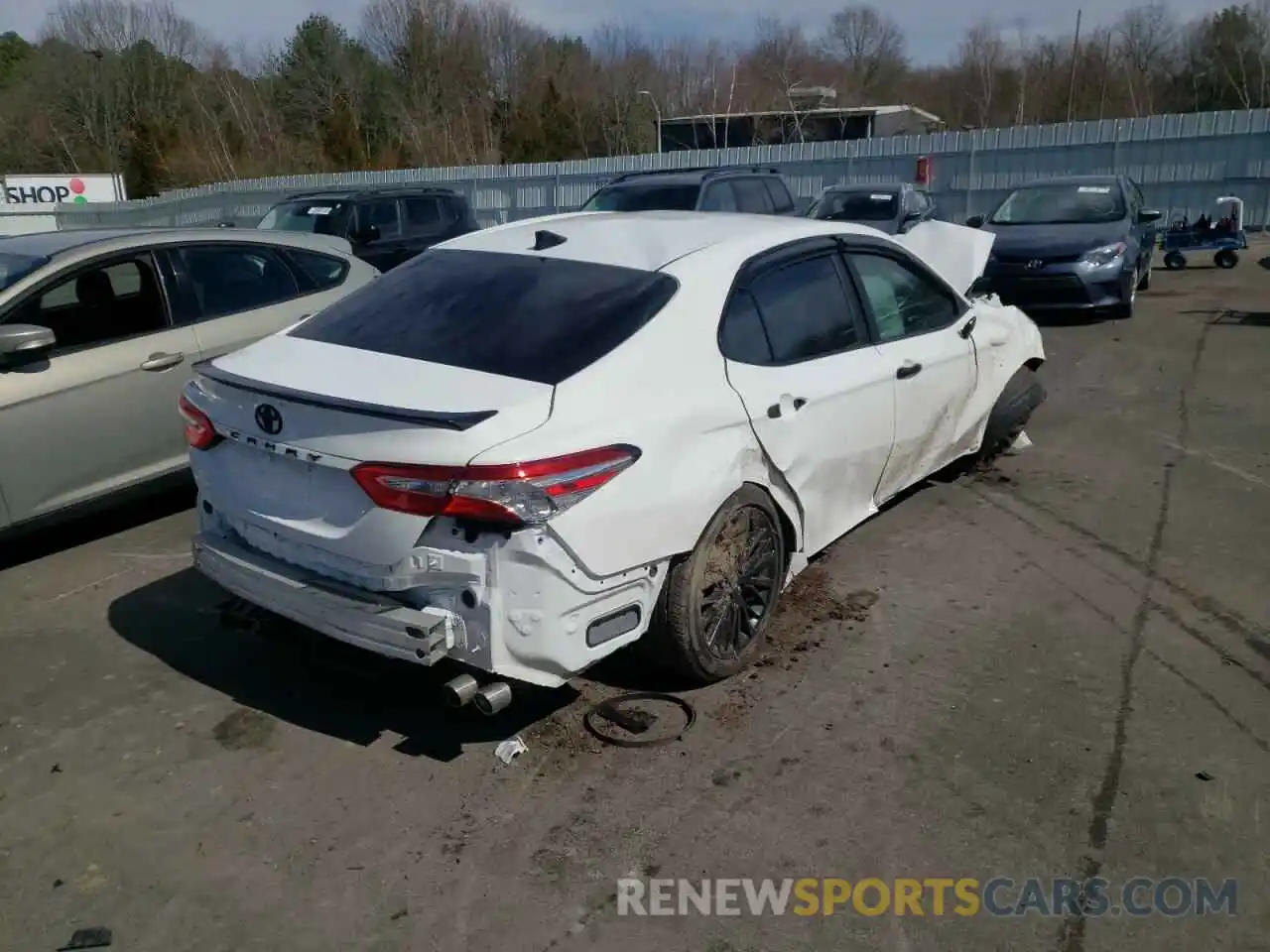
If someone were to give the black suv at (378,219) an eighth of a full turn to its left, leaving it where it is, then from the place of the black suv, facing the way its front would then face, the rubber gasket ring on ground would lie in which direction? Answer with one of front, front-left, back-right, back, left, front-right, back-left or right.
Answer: front

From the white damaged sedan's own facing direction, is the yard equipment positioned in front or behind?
in front

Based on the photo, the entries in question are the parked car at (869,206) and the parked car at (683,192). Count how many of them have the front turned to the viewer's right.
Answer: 0

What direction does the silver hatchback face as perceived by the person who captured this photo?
facing the viewer and to the left of the viewer

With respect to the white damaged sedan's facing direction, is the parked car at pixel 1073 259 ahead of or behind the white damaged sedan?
ahead

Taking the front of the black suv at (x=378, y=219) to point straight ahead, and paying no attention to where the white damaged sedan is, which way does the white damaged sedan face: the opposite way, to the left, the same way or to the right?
the opposite way

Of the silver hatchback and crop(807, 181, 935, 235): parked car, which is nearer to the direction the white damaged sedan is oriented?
the parked car

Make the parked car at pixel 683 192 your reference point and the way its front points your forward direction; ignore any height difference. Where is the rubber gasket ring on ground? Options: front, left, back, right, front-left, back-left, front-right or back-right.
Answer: front-left

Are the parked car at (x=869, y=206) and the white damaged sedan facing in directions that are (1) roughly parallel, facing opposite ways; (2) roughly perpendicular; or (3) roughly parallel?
roughly parallel, facing opposite ways

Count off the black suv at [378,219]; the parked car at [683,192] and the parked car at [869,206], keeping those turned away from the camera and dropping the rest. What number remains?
0

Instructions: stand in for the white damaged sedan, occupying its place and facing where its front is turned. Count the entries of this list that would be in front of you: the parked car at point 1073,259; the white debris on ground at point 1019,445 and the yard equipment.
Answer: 3

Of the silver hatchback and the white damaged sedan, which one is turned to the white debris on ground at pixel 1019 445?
the white damaged sedan

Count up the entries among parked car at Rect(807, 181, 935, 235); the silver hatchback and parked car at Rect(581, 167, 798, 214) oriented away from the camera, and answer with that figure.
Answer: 0

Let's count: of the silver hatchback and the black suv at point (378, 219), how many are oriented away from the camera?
0
